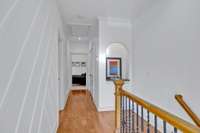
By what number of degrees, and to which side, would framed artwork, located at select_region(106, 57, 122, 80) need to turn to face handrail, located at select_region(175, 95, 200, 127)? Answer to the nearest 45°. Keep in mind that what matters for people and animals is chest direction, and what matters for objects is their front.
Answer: approximately 45° to its left

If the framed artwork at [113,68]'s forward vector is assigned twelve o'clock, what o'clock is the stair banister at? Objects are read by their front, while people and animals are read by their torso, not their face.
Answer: The stair banister is roughly at 12 o'clock from the framed artwork.

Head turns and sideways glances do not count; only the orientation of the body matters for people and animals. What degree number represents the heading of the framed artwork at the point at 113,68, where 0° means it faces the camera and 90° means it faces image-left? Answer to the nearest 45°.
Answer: approximately 0°
